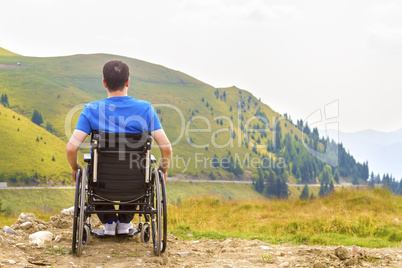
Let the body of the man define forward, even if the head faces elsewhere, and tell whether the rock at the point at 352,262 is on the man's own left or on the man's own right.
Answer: on the man's own right

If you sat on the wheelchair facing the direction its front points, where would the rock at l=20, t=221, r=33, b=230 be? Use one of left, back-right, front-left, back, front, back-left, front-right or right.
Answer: front-left

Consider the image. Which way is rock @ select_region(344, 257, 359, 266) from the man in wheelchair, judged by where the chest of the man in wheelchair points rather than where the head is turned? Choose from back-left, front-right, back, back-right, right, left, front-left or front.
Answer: right

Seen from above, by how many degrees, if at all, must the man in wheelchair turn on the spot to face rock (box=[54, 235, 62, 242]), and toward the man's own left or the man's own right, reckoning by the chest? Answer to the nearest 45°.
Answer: approximately 45° to the man's own left

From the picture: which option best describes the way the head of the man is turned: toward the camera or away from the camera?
away from the camera

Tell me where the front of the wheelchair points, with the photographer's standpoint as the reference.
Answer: facing away from the viewer

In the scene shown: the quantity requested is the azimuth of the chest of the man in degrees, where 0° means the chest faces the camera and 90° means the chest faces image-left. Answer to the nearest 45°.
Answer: approximately 180°

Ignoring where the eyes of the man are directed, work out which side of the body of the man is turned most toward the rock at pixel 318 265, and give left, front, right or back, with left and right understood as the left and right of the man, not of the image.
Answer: right

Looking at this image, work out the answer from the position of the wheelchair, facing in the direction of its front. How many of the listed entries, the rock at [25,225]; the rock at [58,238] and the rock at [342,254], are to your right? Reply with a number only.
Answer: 1

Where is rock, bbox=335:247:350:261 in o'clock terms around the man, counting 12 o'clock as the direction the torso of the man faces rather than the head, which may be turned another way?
The rock is roughly at 3 o'clock from the man.

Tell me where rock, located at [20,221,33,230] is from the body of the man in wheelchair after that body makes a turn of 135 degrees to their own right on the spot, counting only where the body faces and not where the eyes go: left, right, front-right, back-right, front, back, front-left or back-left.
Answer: back

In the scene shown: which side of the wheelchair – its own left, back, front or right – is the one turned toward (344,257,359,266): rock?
right
